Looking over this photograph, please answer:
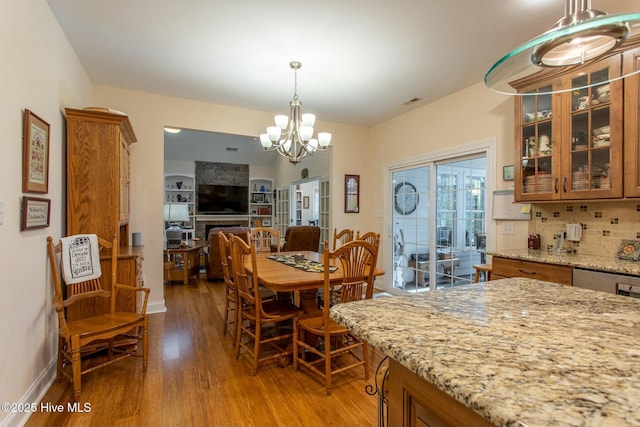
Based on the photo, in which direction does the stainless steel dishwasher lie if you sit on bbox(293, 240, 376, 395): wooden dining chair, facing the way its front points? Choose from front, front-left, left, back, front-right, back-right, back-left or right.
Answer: back-right

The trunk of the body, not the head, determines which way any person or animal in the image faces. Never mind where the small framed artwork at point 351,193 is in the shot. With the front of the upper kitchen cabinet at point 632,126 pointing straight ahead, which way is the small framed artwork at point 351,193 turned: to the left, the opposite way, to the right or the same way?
to the left

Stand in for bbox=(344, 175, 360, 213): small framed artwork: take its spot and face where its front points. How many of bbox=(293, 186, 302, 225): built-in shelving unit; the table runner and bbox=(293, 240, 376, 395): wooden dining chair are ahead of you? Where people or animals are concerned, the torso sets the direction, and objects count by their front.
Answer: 2

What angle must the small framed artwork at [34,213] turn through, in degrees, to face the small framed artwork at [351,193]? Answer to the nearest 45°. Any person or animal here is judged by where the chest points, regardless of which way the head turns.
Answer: approximately 45° to its left

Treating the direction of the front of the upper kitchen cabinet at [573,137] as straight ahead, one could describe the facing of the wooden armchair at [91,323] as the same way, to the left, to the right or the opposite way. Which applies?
the opposite way

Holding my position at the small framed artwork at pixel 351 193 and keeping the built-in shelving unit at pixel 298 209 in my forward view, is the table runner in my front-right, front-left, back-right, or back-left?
back-left

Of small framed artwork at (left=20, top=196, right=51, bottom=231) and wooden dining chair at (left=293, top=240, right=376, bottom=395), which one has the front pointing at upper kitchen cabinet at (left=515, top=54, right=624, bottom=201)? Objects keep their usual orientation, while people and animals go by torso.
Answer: the small framed artwork

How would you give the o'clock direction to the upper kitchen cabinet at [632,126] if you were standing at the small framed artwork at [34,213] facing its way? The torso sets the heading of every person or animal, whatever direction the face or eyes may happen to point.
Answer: The upper kitchen cabinet is roughly at 12 o'clock from the small framed artwork.
